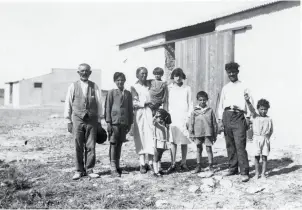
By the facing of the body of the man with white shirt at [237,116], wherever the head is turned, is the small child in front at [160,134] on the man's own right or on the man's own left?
on the man's own right

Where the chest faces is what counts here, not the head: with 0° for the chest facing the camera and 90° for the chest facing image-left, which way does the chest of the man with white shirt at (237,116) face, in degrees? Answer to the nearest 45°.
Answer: approximately 0°

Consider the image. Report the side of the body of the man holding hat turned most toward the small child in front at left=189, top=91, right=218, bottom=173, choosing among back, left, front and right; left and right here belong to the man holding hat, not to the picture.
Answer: left

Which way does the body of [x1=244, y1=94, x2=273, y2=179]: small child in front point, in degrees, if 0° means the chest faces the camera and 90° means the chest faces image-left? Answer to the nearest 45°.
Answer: approximately 0°

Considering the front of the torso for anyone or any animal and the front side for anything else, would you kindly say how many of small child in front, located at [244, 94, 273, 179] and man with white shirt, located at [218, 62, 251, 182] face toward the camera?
2

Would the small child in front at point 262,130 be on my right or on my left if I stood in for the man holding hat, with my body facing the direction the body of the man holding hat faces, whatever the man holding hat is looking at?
on my left

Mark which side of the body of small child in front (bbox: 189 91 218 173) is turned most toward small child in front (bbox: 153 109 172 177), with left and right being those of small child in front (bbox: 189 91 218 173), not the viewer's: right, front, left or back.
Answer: right

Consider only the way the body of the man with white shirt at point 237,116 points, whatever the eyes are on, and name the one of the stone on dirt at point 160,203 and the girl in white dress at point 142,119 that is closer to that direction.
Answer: the stone on dirt
